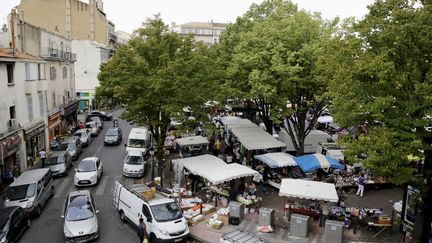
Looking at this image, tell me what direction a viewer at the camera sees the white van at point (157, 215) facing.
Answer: facing the viewer and to the right of the viewer

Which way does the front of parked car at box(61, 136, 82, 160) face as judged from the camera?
facing the viewer and to the left of the viewer

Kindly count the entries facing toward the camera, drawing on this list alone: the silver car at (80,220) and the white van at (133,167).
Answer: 2

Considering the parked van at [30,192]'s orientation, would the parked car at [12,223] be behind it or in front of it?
in front

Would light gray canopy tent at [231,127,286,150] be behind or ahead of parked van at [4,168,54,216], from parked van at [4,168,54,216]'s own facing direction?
behind

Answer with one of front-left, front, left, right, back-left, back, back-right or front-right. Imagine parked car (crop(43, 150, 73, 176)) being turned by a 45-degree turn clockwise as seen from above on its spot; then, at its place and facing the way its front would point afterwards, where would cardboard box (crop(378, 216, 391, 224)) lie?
back-left

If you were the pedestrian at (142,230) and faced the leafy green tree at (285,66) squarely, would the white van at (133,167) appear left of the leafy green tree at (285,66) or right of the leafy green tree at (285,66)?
left

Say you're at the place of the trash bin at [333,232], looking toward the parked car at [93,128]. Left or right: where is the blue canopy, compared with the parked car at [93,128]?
right

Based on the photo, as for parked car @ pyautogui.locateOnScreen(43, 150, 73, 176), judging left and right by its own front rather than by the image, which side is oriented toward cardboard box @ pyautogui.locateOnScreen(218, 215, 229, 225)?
left

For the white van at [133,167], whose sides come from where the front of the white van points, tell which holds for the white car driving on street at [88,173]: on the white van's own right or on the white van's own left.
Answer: on the white van's own right

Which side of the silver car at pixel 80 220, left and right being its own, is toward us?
front

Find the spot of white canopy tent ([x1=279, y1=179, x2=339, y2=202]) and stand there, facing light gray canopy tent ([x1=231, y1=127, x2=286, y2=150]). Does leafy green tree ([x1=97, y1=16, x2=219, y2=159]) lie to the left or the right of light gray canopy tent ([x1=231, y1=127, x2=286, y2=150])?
left

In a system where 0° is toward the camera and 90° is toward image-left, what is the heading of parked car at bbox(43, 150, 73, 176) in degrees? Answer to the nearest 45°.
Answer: approximately 45°
